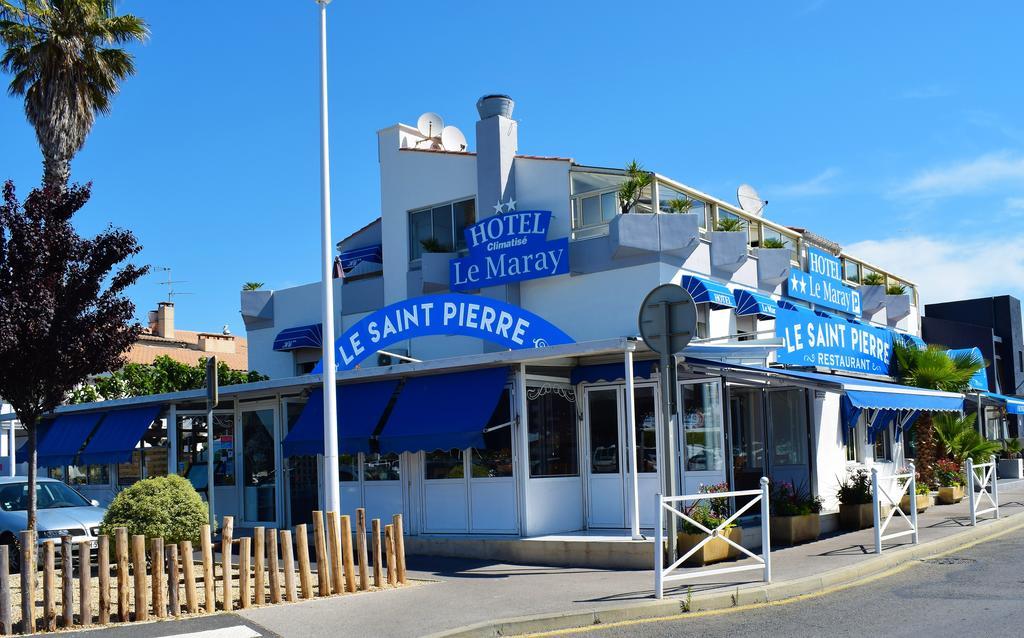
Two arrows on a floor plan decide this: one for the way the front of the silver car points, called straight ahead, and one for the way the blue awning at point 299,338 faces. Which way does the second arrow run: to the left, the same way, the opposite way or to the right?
to the right

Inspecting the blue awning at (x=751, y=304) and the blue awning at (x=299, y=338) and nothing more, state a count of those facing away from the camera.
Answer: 0

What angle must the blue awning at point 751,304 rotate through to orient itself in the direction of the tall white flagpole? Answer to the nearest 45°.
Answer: approximately 90° to its right

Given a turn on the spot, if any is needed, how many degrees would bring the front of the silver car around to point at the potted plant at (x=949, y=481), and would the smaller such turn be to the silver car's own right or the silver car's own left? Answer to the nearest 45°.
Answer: approximately 45° to the silver car's own left

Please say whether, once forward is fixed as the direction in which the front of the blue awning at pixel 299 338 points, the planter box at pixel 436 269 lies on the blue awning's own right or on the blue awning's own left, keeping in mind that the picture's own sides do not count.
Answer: on the blue awning's own left

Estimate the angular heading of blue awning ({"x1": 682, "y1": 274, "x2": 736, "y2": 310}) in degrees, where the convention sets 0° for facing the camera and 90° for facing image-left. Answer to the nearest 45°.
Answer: approximately 315°

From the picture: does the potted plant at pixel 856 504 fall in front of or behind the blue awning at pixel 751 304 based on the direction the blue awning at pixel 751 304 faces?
in front

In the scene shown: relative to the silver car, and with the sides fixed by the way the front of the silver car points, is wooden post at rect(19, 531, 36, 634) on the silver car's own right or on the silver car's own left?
on the silver car's own right

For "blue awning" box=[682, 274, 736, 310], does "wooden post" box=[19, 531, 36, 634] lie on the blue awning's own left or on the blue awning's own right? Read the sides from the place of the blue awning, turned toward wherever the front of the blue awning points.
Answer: on the blue awning's own right

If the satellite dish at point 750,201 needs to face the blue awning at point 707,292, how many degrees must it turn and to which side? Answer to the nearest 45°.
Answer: approximately 45° to its right

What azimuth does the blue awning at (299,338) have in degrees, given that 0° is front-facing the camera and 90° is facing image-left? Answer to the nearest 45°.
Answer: approximately 45°
